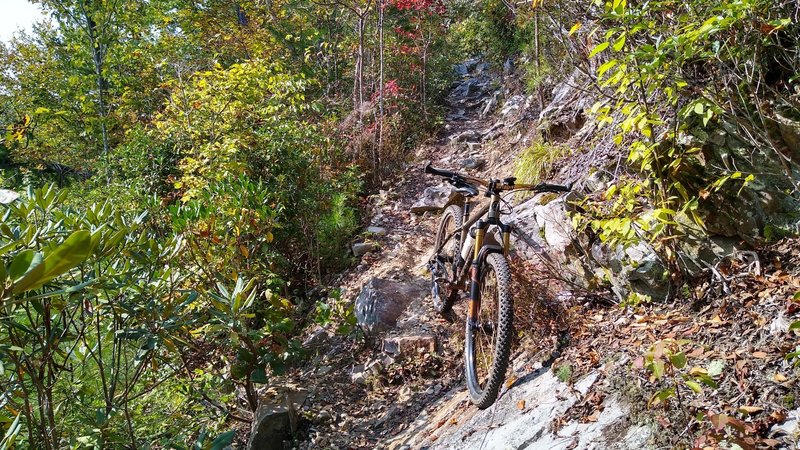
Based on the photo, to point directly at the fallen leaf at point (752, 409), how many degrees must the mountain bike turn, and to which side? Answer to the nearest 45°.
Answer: approximately 45° to its left

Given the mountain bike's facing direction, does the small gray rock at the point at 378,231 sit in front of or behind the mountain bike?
behind

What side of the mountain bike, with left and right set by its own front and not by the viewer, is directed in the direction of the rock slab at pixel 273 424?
right

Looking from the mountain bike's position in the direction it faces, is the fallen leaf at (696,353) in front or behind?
in front

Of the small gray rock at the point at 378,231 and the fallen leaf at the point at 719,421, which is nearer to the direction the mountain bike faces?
the fallen leaf

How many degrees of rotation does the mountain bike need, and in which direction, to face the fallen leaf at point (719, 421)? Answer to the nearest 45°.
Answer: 0° — it already faces it

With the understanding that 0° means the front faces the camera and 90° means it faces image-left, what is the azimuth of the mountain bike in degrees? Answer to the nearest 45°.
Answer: approximately 0°

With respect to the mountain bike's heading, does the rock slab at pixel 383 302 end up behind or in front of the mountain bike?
behind
